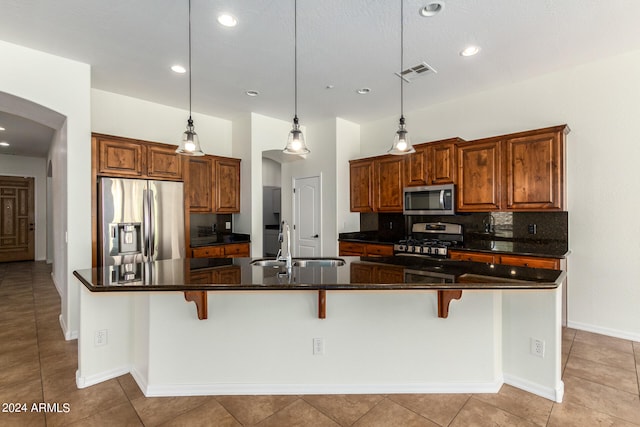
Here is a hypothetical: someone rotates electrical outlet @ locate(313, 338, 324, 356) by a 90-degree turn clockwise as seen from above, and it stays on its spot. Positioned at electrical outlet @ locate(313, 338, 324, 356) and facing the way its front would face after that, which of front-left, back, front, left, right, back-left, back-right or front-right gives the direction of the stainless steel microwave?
back-right

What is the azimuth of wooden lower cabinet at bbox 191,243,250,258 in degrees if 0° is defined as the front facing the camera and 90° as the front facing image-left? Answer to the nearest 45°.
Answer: approximately 315°

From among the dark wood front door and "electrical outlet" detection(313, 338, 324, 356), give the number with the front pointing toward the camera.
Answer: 2

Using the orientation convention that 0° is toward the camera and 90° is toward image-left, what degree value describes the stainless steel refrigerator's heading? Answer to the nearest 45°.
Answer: approximately 315°

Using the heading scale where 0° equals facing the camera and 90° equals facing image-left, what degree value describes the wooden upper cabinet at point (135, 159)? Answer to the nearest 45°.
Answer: approximately 315°

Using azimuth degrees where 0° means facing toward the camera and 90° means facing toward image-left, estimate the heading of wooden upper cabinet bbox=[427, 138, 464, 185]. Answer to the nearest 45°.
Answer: approximately 45°
